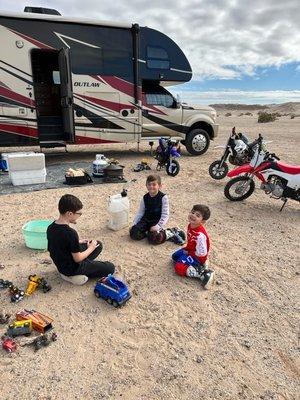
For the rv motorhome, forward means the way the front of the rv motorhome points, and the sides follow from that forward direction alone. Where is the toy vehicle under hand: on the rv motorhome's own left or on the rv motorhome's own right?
on the rv motorhome's own right

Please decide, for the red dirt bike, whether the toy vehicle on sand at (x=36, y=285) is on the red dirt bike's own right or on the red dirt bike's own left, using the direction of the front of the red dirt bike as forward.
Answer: on the red dirt bike's own left

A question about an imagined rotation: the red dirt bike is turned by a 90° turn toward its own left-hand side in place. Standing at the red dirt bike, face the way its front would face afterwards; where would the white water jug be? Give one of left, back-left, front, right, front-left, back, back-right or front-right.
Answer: front-right

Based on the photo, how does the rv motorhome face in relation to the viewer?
to the viewer's right

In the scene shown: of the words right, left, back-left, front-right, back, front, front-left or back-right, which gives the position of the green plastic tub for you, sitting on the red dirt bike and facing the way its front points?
front-left

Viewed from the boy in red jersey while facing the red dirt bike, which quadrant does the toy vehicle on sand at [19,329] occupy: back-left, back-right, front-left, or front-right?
back-left

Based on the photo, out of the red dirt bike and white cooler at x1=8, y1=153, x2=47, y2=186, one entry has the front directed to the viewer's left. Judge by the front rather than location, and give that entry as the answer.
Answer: the red dirt bike

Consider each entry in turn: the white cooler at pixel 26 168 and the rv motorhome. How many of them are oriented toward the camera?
1

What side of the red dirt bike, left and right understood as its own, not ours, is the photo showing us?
left

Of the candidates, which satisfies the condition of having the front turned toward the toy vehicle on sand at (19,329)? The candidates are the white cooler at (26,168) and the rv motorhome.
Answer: the white cooler

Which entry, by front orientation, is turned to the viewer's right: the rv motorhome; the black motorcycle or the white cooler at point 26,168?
the rv motorhome

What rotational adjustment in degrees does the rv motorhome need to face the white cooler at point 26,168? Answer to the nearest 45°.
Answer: approximately 135° to its right

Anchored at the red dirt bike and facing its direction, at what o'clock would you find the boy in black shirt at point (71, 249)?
The boy in black shirt is roughly at 10 o'clock from the red dirt bike.

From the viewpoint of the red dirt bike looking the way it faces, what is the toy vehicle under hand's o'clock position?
The toy vehicle under hand is roughly at 10 o'clock from the red dirt bike.

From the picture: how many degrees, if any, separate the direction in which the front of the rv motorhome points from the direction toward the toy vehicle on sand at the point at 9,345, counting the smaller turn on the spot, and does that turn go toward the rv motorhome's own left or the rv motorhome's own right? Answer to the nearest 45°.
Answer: approximately 90° to the rv motorhome's own right

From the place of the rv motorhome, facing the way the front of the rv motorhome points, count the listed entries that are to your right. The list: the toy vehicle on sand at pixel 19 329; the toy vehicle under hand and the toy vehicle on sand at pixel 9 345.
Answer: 3

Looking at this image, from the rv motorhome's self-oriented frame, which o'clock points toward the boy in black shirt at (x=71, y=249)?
The boy in black shirt is roughly at 3 o'clock from the rv motorhome.
